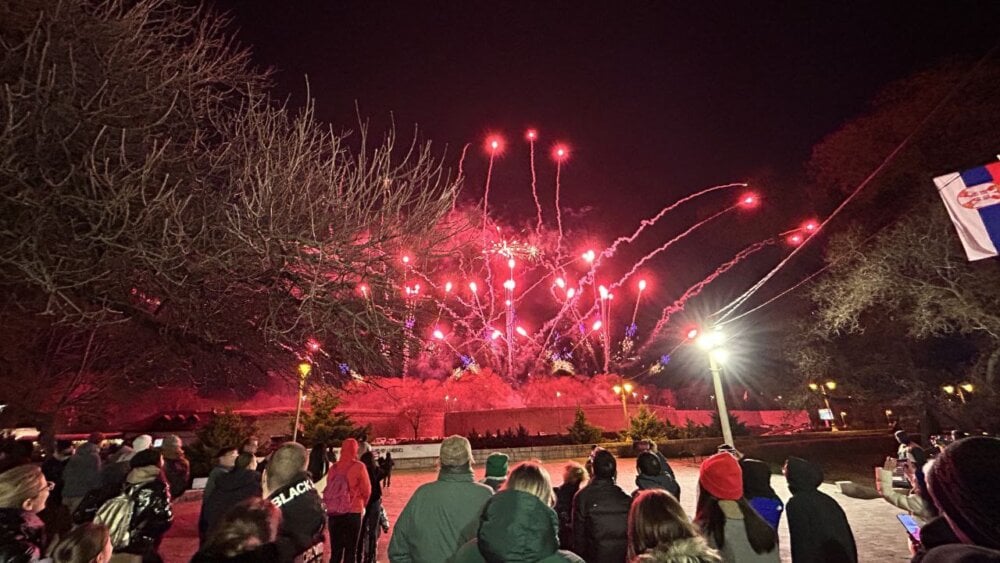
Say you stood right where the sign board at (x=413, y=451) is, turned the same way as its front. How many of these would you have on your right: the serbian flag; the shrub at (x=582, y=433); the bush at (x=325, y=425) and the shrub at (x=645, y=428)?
1

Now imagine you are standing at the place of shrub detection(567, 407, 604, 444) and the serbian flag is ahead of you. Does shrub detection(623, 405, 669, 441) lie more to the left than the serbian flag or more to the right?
left

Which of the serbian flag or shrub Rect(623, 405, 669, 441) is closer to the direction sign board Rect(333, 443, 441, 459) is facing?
the serbian flag

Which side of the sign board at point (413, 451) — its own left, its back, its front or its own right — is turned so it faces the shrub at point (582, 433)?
left

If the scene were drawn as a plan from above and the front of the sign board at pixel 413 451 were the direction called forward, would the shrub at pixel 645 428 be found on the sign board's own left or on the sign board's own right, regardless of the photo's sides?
on the sign board's own left

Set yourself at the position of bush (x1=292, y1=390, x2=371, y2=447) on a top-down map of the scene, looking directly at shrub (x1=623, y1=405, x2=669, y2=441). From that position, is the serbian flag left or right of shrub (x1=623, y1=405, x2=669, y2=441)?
right

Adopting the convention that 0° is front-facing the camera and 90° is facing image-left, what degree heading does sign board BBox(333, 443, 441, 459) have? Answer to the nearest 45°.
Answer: approximately 0°

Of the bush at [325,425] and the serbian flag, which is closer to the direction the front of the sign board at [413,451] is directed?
the serbian flag

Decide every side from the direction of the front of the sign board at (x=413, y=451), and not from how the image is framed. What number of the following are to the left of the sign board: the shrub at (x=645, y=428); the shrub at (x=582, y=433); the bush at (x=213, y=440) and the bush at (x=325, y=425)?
2

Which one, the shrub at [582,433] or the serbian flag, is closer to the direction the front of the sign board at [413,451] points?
the serbian flag

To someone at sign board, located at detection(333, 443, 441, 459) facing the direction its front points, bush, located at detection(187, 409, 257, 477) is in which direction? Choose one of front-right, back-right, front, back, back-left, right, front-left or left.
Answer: front-right
